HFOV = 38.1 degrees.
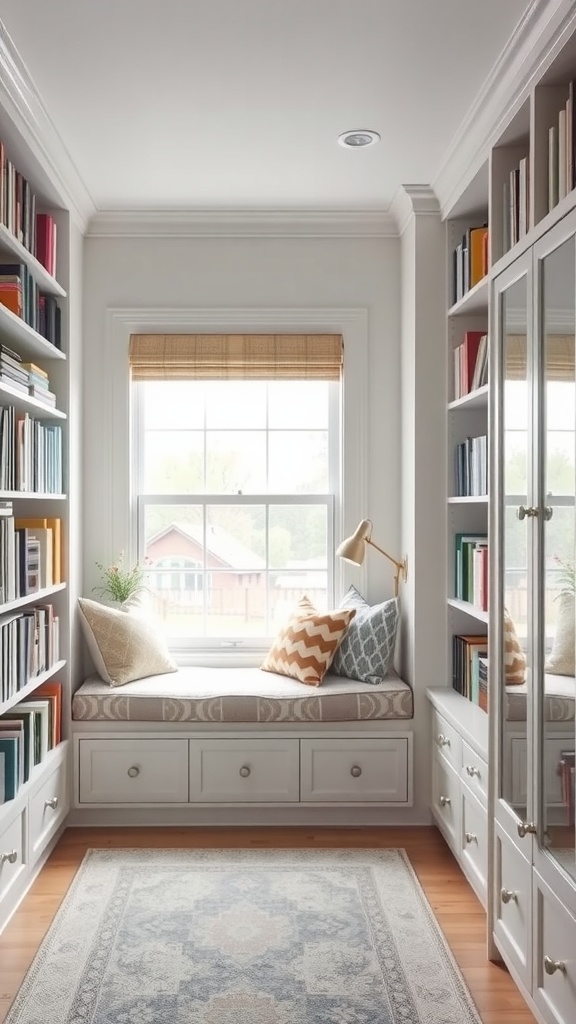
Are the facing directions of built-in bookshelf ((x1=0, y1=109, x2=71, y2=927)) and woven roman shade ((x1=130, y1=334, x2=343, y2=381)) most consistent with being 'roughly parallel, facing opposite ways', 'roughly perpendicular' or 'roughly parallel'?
roughly perpendicular

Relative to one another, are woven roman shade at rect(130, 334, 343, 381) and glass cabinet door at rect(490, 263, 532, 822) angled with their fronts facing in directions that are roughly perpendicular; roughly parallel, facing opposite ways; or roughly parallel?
roughly perpendicular

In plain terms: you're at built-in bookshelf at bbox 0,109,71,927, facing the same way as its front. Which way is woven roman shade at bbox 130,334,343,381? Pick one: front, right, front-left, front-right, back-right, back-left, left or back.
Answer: front-left

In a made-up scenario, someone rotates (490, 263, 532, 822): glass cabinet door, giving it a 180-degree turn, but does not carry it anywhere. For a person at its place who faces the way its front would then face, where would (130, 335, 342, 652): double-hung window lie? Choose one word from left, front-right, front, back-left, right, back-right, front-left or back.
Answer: back-left

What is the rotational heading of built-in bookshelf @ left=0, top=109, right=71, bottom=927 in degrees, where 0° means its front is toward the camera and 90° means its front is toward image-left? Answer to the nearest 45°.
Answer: approximately 270°

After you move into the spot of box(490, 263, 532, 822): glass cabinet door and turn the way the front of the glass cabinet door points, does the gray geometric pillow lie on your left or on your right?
on your right

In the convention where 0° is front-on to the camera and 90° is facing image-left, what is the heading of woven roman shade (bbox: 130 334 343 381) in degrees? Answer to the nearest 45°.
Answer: approximately 0°

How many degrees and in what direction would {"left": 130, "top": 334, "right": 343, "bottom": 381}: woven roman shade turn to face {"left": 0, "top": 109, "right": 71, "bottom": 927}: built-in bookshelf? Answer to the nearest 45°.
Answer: approximately 45° to its right

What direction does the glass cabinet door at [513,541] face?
to the viewer's left
